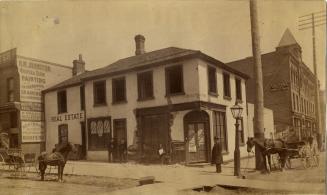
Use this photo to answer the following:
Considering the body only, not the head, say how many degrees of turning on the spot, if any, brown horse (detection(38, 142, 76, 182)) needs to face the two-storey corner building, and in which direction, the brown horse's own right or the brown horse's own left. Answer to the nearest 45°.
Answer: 0° — it already faces it

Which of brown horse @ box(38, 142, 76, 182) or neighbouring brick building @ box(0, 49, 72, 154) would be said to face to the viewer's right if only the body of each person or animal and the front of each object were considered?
the brown horse

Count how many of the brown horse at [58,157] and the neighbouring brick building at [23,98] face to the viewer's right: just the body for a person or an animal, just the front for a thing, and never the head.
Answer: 1

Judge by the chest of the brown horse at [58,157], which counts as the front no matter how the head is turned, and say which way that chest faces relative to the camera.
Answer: to the viewer's right
